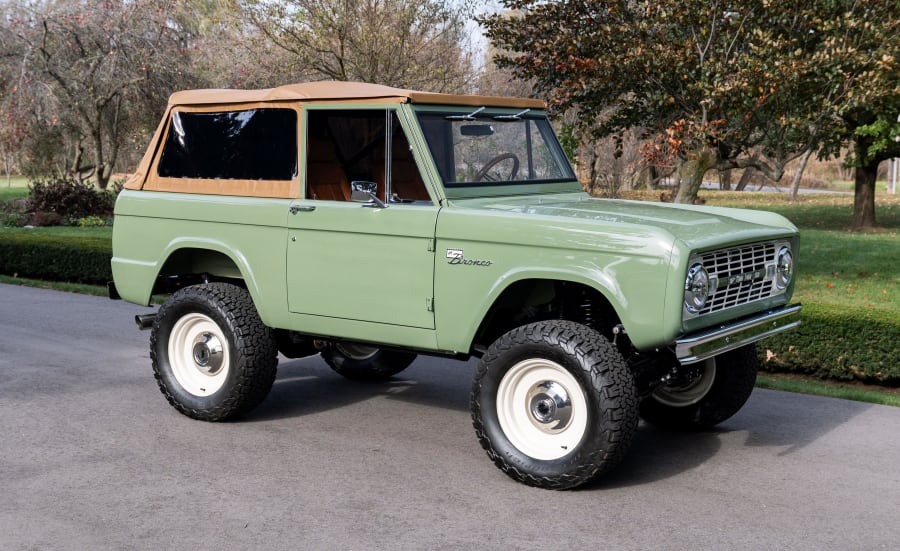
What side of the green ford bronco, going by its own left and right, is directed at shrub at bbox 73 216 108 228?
back

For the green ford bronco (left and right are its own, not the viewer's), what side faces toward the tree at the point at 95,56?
back

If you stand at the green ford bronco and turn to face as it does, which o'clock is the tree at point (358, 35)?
The tree is roughly at 7 o'clock from the green ford bronco.

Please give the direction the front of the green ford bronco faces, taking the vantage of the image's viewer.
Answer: facing the viewer and to the right of the viewer

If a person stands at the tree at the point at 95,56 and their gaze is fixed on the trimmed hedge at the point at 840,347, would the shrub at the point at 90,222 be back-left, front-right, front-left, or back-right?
front-right

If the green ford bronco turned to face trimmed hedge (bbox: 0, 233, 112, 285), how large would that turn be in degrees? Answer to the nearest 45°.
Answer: approximately 180°

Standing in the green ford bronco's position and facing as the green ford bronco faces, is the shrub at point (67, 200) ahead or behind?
behind

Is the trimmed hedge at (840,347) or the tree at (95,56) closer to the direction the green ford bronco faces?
the trimmed hedge

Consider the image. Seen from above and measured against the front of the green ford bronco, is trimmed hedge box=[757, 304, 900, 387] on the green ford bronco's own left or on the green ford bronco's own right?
on the green ford bronco's own left
